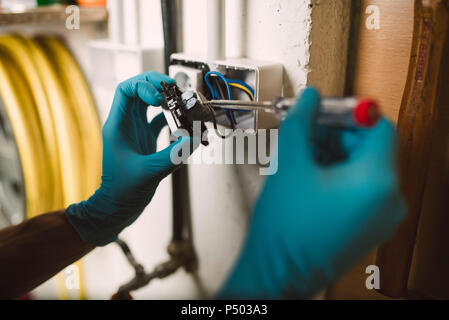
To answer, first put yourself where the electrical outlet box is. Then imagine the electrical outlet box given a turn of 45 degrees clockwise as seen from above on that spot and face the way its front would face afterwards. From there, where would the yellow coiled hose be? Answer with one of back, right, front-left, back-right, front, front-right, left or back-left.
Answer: front-right

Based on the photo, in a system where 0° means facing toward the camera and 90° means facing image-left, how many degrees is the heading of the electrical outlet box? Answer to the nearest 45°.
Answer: approximately 45°
